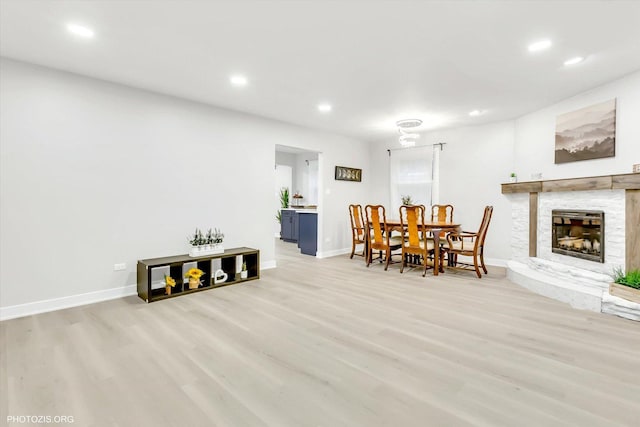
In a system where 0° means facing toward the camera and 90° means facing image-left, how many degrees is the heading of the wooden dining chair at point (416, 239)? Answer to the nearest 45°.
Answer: approximately 225°

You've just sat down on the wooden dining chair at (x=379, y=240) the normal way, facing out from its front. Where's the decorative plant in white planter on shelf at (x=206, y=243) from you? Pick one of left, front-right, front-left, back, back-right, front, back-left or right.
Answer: back

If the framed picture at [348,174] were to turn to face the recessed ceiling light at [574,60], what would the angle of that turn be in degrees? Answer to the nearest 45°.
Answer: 0° — it already faces it

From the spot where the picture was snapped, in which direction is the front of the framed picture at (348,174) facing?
facing the viewer and to the right of the viewer

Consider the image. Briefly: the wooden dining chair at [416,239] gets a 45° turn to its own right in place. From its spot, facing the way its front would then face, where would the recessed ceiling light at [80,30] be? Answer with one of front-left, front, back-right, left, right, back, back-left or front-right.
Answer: back-right

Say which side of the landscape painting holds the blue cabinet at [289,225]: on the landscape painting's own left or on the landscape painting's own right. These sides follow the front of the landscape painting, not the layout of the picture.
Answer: on the landscape painting's own right

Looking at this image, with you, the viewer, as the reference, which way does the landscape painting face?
facing the viewer and to the left of the viewer

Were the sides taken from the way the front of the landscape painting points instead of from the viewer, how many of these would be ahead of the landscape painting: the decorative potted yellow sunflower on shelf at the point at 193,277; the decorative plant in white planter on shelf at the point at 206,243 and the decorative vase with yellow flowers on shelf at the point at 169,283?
3

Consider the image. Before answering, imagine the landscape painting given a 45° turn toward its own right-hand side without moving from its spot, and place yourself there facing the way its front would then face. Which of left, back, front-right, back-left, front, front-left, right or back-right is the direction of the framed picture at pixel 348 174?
front

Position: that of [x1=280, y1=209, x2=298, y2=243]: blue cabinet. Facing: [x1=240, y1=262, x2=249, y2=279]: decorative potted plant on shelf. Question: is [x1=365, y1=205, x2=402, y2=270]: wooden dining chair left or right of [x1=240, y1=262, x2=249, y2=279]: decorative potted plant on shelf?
left

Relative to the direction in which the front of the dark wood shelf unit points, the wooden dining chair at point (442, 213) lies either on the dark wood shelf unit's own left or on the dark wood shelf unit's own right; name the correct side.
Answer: on the dark wood shelf unit's own left

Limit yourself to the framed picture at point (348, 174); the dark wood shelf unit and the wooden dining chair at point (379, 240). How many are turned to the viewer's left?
0

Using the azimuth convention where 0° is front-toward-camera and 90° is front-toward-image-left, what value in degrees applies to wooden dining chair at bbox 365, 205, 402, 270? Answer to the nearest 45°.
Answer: approximately 225°

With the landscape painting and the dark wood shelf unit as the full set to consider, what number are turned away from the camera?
0

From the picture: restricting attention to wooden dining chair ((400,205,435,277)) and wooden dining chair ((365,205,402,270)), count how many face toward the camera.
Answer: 0

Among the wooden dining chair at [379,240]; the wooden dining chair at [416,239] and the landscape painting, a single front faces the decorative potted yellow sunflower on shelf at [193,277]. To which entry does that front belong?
the landscape painting

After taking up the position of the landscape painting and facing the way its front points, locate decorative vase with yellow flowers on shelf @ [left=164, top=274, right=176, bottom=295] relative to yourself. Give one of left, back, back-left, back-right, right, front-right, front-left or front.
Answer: front

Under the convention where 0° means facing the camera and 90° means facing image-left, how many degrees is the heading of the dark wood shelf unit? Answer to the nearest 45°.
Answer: approximately 315°

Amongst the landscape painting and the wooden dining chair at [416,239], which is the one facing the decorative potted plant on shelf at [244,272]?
the landscape painting
